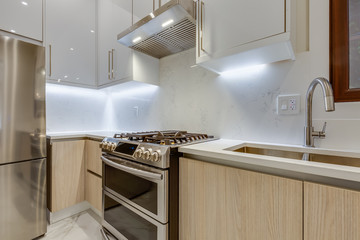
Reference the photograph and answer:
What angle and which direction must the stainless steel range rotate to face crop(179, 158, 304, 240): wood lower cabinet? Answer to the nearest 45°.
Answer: approximately 90° to its left

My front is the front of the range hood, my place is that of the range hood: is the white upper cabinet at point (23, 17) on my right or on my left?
on my right

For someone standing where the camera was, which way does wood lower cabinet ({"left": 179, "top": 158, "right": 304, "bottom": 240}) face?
facing the viewer and to the left of the viewer

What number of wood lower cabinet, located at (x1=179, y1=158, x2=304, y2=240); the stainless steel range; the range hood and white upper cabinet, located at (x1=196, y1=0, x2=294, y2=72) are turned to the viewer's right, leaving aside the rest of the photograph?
0

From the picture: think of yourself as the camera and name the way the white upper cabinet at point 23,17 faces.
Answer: facing the viewer and to the right of the viewer

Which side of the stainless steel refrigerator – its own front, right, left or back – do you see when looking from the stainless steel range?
front

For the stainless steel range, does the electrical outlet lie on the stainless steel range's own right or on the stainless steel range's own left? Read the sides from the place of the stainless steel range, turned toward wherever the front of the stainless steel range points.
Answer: on the stainless steel range's own left

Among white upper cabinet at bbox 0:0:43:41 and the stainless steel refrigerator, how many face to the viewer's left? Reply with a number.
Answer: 0

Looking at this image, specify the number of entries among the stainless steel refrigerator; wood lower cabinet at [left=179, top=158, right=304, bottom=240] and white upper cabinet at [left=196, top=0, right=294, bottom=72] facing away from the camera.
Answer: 0

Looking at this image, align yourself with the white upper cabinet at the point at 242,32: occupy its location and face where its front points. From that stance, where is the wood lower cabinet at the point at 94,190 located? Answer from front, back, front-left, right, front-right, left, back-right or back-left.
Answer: front-right
